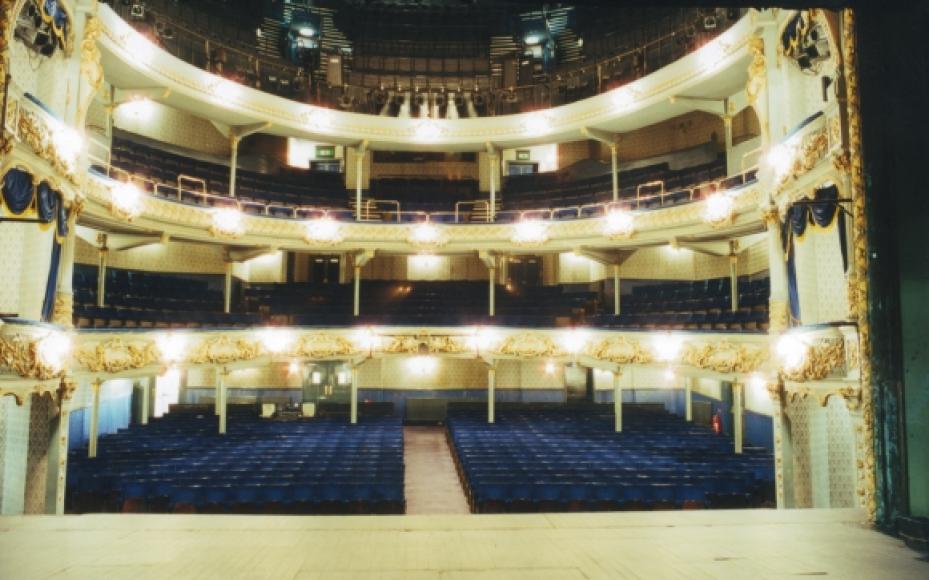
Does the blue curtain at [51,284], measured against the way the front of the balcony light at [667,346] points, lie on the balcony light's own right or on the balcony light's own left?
on the balcony light's own right

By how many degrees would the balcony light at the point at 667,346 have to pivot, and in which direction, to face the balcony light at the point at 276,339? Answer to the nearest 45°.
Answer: approximately 90° to its right

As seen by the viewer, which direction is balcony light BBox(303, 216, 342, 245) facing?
toward the camera

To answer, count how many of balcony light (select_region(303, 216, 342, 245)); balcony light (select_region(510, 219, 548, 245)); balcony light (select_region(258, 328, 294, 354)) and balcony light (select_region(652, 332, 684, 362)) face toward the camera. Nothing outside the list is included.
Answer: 4

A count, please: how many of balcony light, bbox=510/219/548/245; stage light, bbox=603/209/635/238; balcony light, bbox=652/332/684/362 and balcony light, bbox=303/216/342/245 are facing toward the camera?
4

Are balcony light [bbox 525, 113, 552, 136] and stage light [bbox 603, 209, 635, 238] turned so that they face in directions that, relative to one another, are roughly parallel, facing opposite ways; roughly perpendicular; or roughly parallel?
roughly parallel

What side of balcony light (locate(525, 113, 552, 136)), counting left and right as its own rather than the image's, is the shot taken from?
front

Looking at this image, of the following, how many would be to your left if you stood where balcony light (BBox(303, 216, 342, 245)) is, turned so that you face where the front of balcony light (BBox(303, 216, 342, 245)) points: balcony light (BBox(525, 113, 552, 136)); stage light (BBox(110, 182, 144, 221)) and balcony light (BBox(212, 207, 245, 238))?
1

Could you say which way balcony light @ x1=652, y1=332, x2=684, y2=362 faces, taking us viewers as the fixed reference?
facing the viewer

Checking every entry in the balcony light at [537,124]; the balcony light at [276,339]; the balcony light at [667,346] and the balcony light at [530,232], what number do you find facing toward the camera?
4

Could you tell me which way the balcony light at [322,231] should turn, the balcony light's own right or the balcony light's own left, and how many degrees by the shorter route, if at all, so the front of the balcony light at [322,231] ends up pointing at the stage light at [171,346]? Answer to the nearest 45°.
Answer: approximately 45° to the balcony light's own right

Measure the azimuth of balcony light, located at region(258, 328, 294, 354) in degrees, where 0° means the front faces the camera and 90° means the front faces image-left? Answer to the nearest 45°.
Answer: approximately 0°

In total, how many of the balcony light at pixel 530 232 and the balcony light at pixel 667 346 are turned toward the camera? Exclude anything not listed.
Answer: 2
